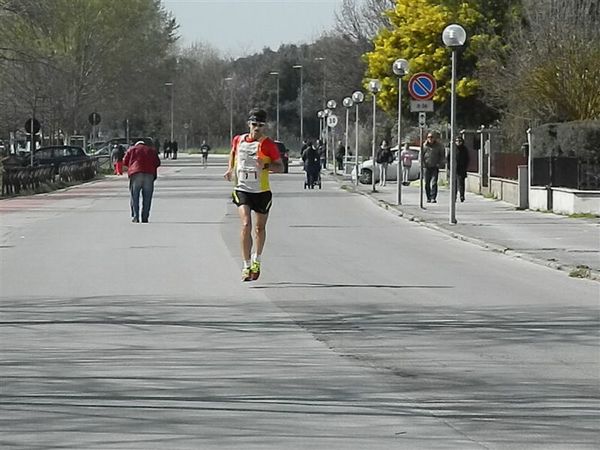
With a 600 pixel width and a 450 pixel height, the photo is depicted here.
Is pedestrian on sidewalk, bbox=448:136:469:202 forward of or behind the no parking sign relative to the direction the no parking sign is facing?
behind

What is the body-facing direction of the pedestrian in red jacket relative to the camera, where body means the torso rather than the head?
away from the camera

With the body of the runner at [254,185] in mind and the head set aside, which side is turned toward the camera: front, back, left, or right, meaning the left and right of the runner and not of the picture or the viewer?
front

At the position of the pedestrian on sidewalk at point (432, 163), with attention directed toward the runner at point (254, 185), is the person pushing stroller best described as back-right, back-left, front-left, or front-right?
back-right

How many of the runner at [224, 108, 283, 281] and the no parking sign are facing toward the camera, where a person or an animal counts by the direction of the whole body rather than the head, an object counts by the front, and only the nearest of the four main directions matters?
2

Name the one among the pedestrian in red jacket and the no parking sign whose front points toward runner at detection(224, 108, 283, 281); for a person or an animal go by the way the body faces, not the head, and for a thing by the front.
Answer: the no parking sign

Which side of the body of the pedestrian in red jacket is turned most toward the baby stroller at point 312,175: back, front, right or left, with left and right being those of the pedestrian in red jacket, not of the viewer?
front

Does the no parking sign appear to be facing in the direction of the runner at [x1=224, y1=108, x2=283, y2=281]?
yes

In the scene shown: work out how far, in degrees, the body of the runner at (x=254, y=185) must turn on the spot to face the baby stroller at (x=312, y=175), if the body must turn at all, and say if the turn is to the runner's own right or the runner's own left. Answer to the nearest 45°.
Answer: approximately 180°

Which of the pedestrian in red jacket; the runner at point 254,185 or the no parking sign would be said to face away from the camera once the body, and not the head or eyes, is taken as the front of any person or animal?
the pedestrian in red jacket

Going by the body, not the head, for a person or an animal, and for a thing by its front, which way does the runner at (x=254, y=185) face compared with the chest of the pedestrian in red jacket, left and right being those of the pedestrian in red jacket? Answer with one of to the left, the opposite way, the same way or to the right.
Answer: the opposite way

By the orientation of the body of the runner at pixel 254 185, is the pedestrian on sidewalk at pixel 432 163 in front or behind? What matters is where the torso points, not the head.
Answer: behind

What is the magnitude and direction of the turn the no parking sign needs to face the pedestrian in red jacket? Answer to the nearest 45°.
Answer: approximately 45° to its right

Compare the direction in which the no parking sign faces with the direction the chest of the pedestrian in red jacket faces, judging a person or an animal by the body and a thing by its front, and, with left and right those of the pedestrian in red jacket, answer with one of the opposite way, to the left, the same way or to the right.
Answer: the opposite way

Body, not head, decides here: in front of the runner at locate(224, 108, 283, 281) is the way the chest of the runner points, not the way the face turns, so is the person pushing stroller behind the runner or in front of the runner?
behind
